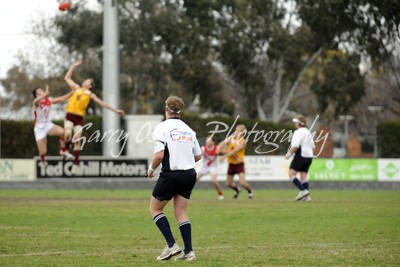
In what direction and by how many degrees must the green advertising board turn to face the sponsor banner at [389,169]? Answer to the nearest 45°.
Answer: approximately 90° to its left

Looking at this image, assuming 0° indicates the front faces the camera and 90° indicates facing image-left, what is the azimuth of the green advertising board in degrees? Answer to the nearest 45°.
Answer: approximately 0°

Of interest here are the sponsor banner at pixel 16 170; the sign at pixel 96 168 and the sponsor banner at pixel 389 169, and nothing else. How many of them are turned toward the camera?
3

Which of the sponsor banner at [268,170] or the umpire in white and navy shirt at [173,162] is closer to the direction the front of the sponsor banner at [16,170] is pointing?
the umpire in white and navy shirt

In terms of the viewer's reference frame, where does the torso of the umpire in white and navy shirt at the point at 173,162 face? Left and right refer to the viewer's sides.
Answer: facing away from the viewer and to the left of the viewer

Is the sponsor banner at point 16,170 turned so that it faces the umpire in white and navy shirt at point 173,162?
yes

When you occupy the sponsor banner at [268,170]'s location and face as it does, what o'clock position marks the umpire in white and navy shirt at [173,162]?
The umpire in white and navy shirt is roughly at 12 o'clock from the sponsor banner.

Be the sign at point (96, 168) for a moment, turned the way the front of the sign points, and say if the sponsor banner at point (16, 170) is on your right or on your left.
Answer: on your right

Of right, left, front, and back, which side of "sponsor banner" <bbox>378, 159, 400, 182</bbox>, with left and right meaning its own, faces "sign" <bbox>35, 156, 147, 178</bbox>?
right

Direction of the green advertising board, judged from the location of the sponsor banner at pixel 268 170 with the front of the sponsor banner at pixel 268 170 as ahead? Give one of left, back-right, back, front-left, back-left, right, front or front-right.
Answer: left

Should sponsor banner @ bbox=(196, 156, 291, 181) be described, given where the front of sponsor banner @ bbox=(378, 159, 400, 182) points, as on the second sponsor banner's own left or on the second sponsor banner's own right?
on the second sponsor banner's own right

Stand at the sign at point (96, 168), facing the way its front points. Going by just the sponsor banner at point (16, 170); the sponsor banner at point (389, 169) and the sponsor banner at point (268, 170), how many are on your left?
2

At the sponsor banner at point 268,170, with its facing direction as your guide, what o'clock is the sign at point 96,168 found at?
The sign is roughly at 3 o'clock from the sponsor banner.
